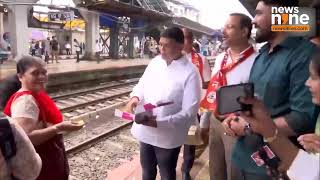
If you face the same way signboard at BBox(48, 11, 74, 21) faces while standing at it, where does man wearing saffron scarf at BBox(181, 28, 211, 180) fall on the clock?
The man wearing saffron scarf is roughly at 12 o'clock from the signboard.

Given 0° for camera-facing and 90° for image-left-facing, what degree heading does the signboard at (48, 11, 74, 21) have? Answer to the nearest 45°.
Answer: approximately 0°

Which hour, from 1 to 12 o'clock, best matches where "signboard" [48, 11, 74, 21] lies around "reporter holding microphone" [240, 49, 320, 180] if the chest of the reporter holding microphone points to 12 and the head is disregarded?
The signboard is roughly at 2 o'clock from the reporter holding microphone.

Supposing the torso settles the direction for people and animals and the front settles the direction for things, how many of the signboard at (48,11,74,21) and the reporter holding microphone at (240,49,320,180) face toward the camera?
1

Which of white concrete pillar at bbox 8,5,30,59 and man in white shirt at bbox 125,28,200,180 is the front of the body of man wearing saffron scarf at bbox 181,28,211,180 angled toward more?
the man in white shirt

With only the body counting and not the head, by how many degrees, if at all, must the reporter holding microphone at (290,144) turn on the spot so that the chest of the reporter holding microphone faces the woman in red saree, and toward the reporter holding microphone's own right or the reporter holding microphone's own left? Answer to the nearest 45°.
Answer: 0° — they already face them

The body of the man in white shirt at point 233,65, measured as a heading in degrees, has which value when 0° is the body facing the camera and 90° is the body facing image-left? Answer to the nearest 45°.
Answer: approximately 45°

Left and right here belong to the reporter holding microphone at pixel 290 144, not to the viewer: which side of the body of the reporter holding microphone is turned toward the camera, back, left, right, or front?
left
